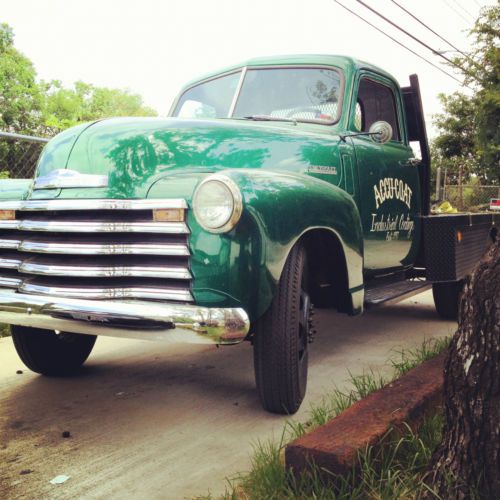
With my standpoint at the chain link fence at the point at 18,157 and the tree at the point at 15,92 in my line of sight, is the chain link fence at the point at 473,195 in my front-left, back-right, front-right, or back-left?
front-right

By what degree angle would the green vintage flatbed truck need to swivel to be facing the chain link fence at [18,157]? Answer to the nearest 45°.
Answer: approximately 90° to its right

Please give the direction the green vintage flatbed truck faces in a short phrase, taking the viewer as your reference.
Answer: facing the viewer and to the left of the viewer

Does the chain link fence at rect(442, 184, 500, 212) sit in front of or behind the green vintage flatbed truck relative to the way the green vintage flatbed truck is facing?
behind

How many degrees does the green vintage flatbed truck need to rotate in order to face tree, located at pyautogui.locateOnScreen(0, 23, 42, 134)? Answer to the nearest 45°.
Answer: approximately 135° to its right
